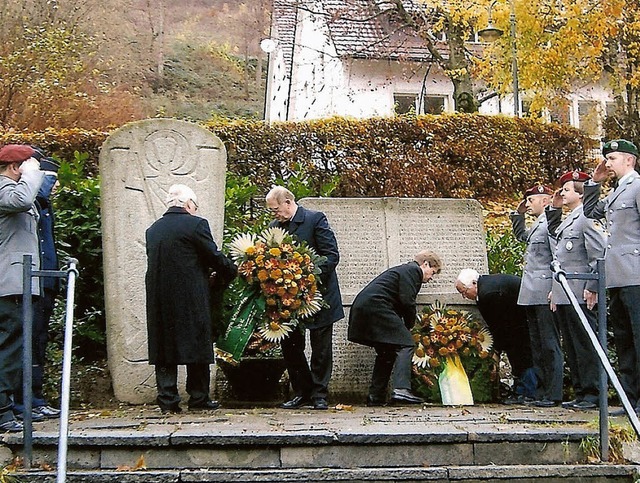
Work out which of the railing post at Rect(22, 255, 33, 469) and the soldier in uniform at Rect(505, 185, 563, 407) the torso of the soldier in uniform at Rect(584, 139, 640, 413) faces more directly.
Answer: the railing post

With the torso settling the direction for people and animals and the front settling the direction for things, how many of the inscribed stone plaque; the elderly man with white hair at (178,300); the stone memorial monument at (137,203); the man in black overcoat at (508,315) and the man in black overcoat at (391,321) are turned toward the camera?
2

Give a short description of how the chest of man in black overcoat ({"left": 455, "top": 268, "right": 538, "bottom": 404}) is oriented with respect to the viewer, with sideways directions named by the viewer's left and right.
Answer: facing to the left of the viewer

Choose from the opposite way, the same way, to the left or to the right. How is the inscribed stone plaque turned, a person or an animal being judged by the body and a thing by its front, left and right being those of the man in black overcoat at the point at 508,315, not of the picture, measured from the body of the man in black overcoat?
to the left

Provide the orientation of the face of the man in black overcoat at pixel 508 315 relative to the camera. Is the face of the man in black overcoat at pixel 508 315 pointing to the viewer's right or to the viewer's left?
to the viewer's left

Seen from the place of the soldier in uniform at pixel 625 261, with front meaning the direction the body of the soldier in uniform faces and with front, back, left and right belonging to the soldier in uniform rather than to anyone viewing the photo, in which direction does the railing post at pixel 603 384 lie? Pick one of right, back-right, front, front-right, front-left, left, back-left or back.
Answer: front-left

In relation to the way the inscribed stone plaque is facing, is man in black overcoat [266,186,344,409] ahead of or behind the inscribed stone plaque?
ahead

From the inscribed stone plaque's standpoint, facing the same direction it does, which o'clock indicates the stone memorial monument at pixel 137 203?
The stone memorial monument is roughly at 2 o'clock from the inscribed stone plaque.

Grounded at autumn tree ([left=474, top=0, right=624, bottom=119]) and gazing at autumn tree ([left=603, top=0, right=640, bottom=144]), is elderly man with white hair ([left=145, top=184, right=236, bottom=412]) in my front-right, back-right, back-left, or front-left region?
back-right

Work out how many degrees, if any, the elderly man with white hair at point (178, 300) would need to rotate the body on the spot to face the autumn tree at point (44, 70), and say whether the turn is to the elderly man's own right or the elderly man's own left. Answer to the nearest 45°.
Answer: approximately 45° to the elderly man's own left

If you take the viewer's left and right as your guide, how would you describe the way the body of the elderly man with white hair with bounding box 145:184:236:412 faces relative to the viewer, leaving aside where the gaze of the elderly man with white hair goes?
facing away from the viewer and to the right of the viewer

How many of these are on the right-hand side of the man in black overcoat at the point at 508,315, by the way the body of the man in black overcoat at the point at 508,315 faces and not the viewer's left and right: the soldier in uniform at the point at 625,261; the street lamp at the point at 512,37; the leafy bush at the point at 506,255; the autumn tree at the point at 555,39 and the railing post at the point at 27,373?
3

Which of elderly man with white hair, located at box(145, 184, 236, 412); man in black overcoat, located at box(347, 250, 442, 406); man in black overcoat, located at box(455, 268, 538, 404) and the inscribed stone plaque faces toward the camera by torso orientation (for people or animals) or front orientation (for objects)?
the inscribed stone plaque

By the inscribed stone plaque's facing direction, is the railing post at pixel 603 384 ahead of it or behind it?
ahead

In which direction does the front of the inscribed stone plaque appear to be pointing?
toward the camera

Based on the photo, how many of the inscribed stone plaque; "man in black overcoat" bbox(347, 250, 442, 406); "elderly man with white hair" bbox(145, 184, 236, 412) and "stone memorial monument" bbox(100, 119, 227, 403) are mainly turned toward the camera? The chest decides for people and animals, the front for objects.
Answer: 2

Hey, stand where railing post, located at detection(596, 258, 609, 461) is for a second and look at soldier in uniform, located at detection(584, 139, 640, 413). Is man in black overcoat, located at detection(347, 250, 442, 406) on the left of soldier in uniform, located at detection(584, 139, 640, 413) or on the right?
left

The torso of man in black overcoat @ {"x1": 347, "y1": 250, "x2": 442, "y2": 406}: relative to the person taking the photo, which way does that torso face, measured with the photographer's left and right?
facing to the right of the viewer
